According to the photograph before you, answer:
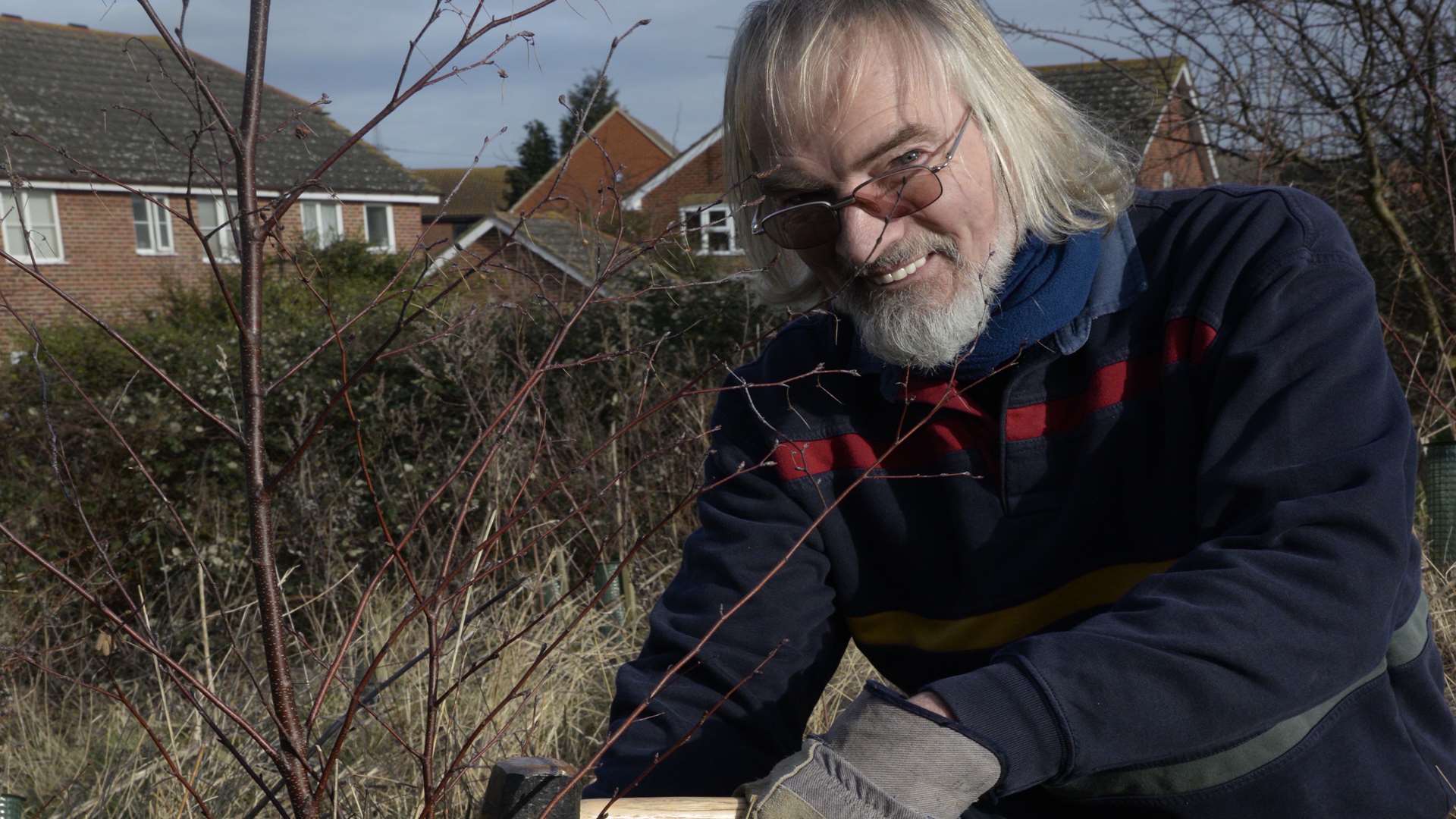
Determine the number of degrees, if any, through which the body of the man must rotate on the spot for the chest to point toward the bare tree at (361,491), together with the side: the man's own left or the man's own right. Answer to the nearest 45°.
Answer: approximately 90° to the man's own right

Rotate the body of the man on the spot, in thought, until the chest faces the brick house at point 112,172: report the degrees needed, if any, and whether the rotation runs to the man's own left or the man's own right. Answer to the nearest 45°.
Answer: approximately 90° to the man's own right

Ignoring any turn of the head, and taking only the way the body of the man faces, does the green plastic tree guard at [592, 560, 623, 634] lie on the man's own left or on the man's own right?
on the man's own right

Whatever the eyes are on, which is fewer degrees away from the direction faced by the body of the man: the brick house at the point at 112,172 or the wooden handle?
the wooden handle

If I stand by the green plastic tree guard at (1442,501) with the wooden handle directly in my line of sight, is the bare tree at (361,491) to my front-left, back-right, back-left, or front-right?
front-right

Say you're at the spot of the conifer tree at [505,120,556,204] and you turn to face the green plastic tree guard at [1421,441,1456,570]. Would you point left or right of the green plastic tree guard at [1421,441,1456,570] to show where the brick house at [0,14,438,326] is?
right

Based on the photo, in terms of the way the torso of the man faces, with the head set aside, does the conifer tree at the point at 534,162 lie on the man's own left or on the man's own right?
on the man's own right

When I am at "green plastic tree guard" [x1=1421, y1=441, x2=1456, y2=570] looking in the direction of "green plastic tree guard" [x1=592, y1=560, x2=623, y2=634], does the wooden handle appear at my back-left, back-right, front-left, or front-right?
front-left
